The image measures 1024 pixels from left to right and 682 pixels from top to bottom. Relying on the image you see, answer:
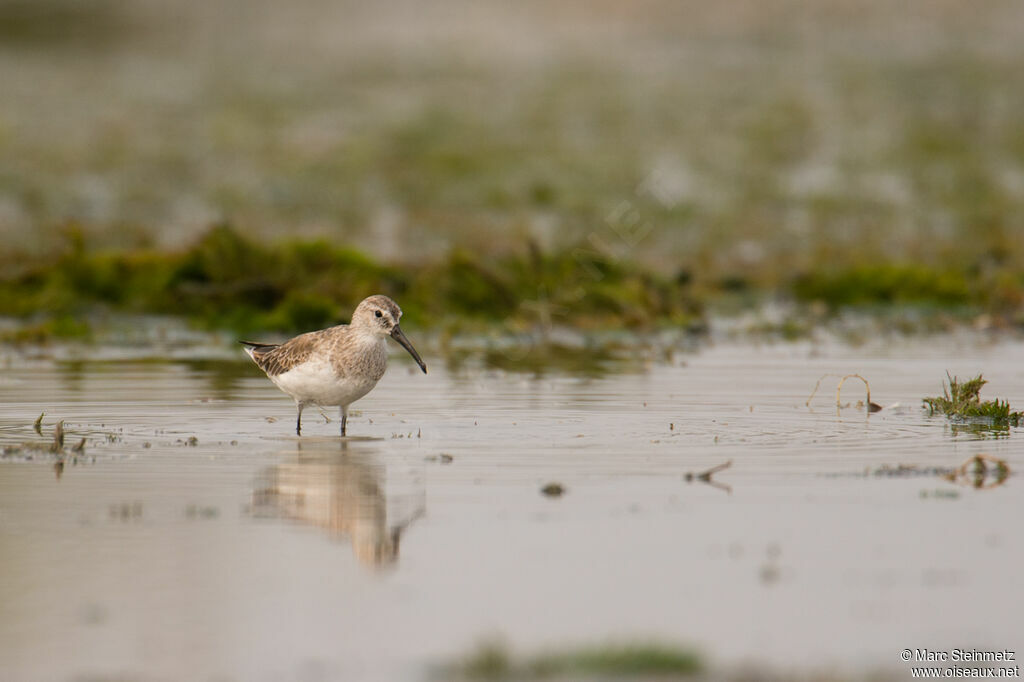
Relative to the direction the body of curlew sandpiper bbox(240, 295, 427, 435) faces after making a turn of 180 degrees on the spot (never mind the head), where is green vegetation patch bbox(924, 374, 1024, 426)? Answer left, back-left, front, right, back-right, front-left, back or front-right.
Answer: back

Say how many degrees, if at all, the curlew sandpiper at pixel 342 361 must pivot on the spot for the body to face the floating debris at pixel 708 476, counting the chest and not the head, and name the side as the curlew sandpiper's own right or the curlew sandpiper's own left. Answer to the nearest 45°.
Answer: approximately 45° to the curlew sandpiper's own right

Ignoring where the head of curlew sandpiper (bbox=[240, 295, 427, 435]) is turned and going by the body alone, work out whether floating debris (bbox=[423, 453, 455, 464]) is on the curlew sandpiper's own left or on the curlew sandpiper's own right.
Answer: on the curlew sandpiper's own right

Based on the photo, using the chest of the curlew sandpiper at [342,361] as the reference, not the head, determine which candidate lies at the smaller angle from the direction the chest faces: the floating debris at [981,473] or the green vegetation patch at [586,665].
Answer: the floating debris

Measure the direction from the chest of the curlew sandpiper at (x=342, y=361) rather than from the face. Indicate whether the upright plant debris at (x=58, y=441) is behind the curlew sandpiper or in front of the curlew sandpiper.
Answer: behind

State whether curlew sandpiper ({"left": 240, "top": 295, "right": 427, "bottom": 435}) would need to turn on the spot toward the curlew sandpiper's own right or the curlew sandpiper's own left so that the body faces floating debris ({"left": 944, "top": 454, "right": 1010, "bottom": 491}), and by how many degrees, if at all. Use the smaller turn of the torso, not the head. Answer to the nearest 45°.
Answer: approximately 45° to the curlew sandpiper's own right

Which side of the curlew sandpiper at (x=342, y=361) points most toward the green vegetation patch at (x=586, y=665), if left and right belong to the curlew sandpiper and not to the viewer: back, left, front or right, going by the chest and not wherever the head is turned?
right

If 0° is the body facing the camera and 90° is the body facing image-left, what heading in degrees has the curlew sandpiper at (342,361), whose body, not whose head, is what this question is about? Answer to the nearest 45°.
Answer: approximately 270°
